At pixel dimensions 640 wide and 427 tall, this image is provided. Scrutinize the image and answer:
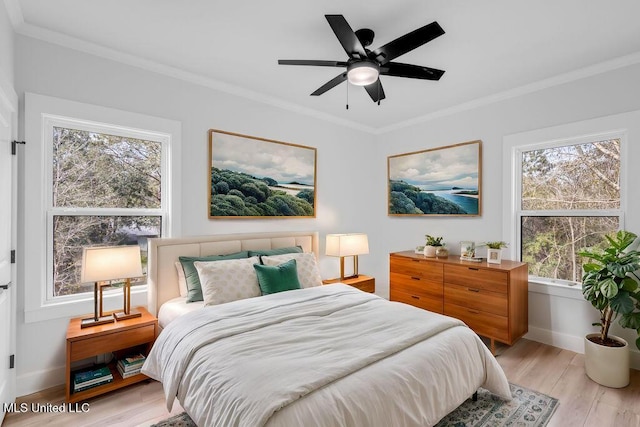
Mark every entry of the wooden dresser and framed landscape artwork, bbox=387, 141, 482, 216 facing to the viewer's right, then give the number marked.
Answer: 0

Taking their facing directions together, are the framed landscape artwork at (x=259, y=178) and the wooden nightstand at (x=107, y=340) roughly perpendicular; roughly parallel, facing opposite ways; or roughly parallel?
roughly parallel

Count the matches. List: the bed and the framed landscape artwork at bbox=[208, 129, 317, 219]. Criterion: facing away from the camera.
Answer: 0

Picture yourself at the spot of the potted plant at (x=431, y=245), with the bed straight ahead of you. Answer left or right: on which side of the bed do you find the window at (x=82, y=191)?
right

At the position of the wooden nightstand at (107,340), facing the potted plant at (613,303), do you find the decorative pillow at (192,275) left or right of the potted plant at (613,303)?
left

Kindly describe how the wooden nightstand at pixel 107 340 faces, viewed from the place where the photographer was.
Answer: facing the viewer and to the right of the viewer

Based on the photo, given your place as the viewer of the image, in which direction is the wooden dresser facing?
facing the viewer and to the left of the viewer

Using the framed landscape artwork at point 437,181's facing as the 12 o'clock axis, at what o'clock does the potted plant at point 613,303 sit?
The potted plant is roughly at 9 o'clock from the framed landscape artwork.

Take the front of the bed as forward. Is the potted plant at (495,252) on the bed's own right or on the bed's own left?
on the bed's own left

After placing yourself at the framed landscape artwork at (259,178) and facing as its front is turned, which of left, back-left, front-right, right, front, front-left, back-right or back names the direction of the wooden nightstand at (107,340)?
right

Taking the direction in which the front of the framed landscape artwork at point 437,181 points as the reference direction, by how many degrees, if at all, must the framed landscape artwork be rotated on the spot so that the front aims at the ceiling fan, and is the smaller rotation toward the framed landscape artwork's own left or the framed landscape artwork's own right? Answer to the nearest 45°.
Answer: approximately 45° to the framed landscape artwork's own left

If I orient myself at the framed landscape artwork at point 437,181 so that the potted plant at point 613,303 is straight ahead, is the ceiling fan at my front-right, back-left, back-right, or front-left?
front-right
